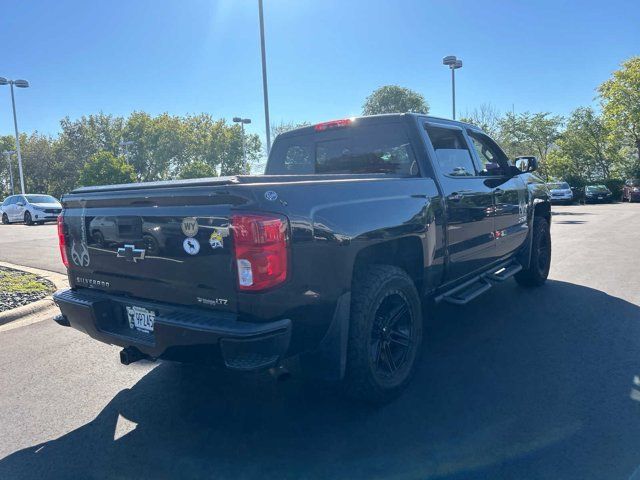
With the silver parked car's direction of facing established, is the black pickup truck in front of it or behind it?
in front

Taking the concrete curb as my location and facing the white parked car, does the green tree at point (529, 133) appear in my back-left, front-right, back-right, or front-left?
front-right

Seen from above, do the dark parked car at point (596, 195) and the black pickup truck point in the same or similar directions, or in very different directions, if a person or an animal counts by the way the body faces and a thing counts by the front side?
very different directions

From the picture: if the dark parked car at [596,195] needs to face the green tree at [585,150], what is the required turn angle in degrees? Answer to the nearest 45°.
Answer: approximately 180°

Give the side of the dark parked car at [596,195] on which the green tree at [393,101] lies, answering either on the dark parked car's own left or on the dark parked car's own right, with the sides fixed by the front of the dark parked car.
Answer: on the dark parked car's own right

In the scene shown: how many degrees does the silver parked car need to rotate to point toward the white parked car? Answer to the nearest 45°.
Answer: approximately 45° to its right

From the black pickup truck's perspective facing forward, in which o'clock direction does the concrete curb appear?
The concrete curb is roughly at 9 o'clock from the black pickup truck.

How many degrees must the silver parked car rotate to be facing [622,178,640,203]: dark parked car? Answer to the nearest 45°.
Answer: approximately 135° to its left

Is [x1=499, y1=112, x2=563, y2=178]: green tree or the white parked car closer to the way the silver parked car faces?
the white parked car

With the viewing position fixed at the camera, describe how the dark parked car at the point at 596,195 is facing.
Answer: facing the viewer

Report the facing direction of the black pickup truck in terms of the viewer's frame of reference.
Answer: facing away from the viewer and to the right of the viewer

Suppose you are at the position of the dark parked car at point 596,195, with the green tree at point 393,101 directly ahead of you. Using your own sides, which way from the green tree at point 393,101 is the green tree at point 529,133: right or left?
right

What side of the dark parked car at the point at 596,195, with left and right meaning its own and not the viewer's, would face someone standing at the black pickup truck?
front

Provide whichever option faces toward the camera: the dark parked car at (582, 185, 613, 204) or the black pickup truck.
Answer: the dark parked car

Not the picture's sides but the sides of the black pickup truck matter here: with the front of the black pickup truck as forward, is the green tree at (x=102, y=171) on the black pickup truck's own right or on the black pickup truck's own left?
on the black pickup truck's own left

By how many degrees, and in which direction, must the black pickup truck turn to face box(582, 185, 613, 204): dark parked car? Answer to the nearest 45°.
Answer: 0° — it already faces it

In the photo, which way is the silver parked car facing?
toward the camera

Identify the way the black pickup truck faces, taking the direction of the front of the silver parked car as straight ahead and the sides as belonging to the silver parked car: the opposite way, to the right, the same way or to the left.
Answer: the opposite way
